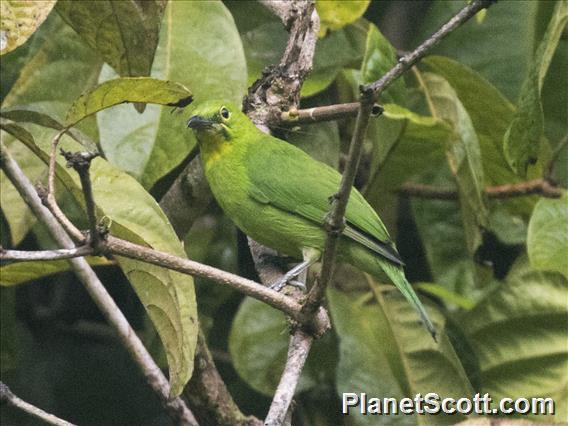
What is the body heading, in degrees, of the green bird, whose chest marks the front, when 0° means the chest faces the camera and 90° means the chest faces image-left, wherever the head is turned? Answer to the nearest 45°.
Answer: approximately 90°

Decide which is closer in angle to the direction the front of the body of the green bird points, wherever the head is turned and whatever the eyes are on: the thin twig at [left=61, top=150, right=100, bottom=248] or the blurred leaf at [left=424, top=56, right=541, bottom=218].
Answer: the thin twig

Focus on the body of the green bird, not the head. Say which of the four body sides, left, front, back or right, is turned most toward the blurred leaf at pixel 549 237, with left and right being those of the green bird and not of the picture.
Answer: back

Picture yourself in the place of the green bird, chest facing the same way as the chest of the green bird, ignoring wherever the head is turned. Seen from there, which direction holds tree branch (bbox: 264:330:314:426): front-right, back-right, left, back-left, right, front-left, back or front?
left

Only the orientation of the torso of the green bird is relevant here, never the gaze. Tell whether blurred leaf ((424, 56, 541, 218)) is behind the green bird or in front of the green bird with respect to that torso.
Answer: behind

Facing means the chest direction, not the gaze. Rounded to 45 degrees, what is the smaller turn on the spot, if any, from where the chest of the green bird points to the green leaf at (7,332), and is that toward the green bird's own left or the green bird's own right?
0° — it already faces it

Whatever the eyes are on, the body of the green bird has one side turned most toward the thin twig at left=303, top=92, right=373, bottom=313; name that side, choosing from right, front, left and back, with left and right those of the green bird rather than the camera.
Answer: left
